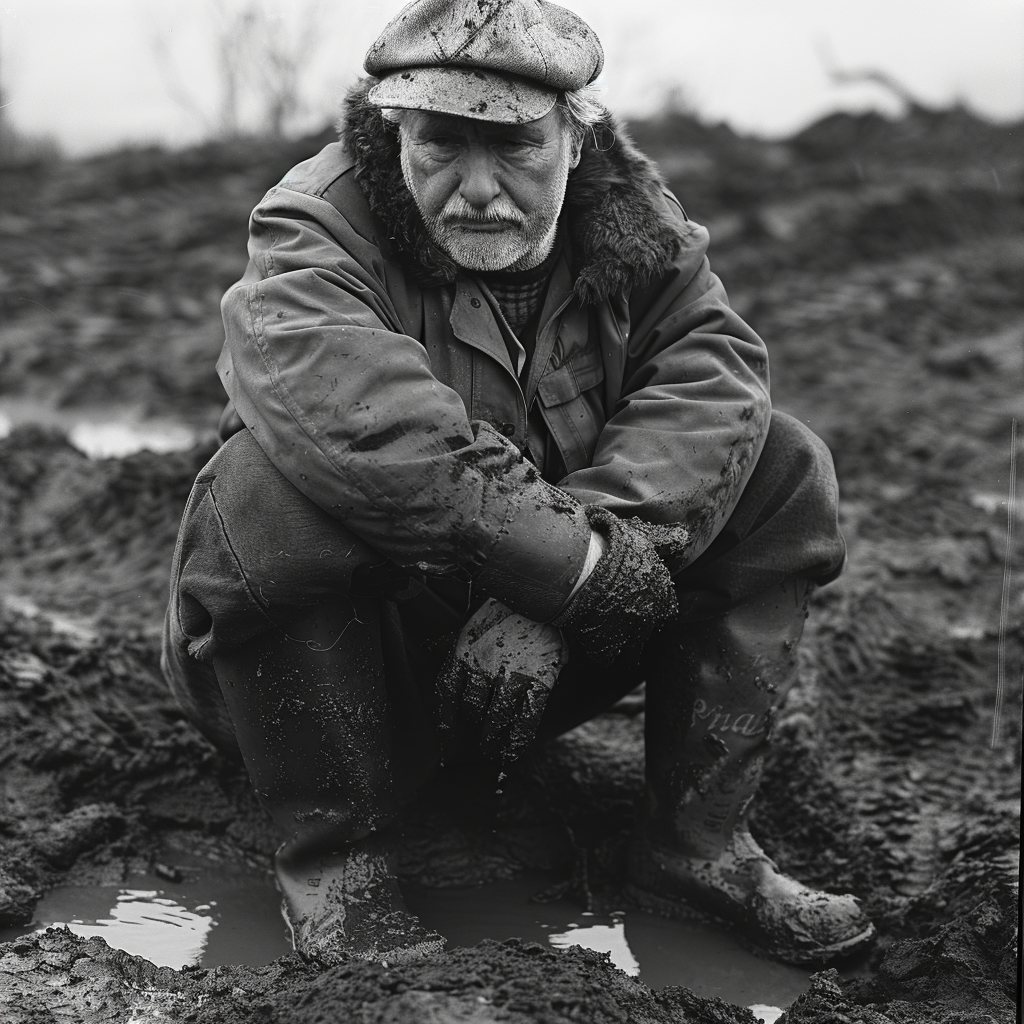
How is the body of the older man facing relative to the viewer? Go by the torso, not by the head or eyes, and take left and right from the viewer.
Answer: facing the viewer

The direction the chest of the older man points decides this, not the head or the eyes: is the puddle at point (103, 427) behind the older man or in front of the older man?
behind

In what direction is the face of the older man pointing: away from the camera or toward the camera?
toward the camera
